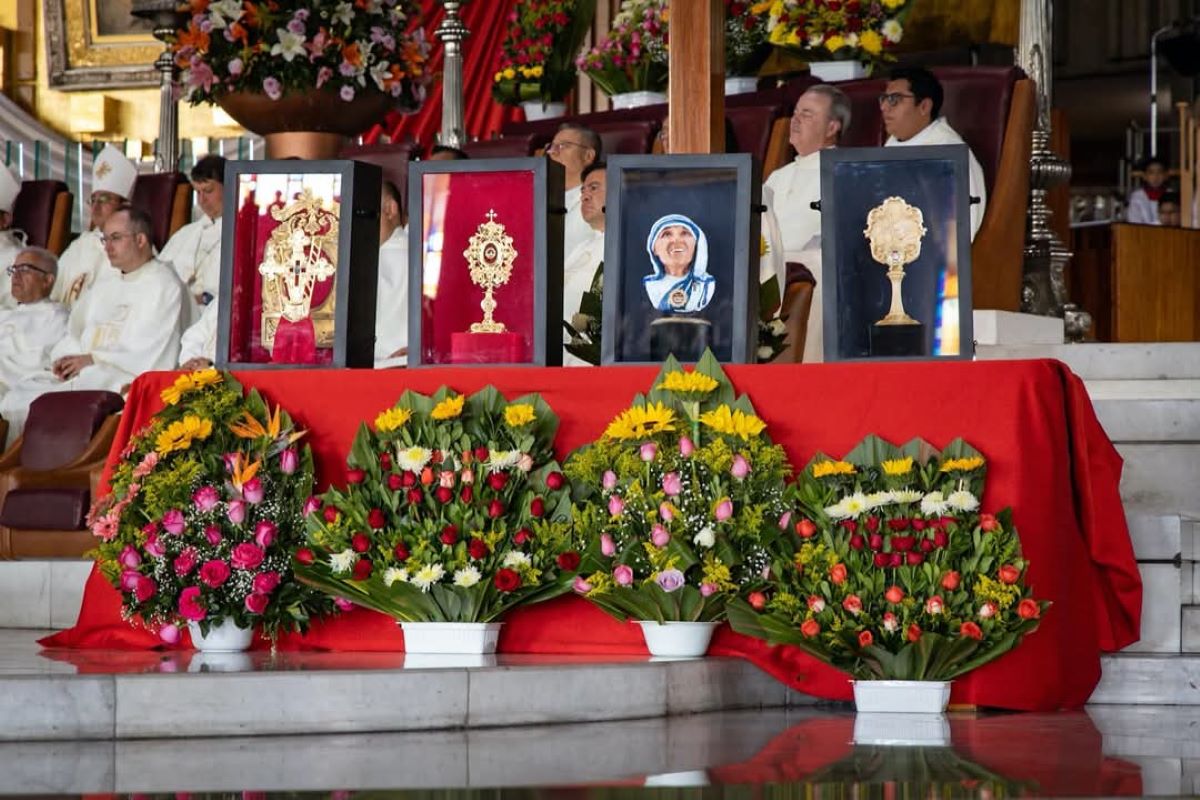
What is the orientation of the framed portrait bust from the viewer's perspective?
toward the camera

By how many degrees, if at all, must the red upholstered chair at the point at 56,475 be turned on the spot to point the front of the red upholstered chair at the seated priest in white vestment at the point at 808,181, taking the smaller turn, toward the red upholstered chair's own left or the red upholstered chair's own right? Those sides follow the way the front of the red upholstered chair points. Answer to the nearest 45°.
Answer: approximately 135° to the red upholstered chair's own left

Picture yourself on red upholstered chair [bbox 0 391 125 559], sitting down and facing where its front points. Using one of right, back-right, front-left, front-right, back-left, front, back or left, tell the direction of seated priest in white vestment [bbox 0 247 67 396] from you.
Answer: back-right

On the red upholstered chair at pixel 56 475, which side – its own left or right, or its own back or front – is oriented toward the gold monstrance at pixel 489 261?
left

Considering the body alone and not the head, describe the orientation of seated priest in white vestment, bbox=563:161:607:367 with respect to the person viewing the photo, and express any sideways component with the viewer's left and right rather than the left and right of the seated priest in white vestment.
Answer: facing the viewer and to the left of the viewer

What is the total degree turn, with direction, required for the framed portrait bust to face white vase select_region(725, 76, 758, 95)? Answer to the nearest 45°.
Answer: approximately 180°

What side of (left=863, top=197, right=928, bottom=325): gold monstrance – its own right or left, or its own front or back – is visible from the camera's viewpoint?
front

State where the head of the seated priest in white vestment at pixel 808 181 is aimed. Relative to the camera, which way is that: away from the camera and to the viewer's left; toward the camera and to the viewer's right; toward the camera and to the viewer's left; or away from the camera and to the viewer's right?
toward the camera and to the viewer's left

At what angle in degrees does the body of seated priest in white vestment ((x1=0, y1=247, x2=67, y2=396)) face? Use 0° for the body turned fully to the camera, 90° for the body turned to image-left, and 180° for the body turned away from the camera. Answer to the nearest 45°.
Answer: approximately 45°

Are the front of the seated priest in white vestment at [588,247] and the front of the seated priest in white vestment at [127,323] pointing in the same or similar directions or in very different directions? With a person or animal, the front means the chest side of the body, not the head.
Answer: same or similar directions

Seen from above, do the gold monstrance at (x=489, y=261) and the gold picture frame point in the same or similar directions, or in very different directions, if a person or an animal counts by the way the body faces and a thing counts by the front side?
same or similar directions
